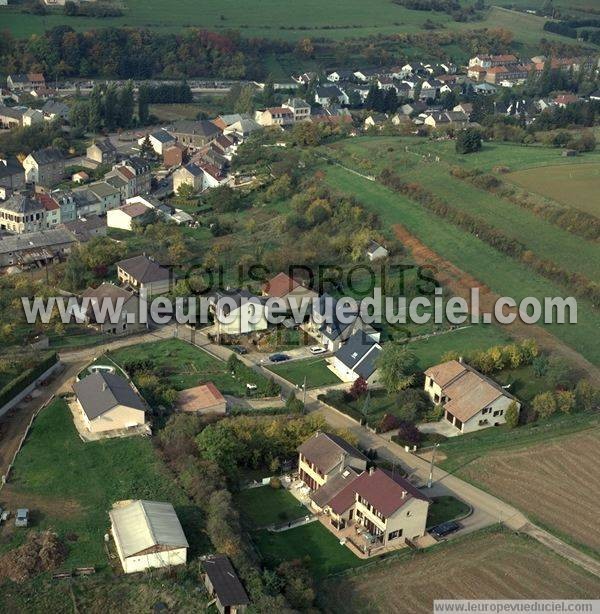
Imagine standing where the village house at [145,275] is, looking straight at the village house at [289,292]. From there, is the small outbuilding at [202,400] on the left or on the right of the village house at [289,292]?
right

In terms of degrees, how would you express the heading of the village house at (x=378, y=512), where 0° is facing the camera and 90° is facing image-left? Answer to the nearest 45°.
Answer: approximately 45°

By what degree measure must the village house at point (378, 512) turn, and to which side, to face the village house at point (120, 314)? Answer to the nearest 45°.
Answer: approximately 90° to its right

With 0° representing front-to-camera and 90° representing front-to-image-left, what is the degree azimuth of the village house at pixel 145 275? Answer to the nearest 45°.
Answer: approximately 45°

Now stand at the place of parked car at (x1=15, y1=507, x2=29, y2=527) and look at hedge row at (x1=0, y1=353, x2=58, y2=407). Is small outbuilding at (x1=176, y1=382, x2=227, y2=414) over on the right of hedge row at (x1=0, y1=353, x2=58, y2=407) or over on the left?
right

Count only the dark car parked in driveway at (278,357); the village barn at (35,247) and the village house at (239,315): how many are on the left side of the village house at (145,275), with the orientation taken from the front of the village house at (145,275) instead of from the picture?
2

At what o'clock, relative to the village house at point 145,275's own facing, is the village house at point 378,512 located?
the village house at point 378,512 is roughly at 10 o'clock from the village house at point 145,275.

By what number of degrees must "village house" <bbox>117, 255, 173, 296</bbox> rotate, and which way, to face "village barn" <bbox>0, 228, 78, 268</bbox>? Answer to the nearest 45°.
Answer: approximately 90° to its right

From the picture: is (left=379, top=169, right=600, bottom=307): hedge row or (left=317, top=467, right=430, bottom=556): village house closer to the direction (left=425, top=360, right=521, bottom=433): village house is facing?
the village house

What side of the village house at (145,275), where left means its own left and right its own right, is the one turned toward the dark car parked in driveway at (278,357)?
left

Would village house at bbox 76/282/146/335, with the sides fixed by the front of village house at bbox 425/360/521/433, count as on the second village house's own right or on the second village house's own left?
on the second village house's own right
